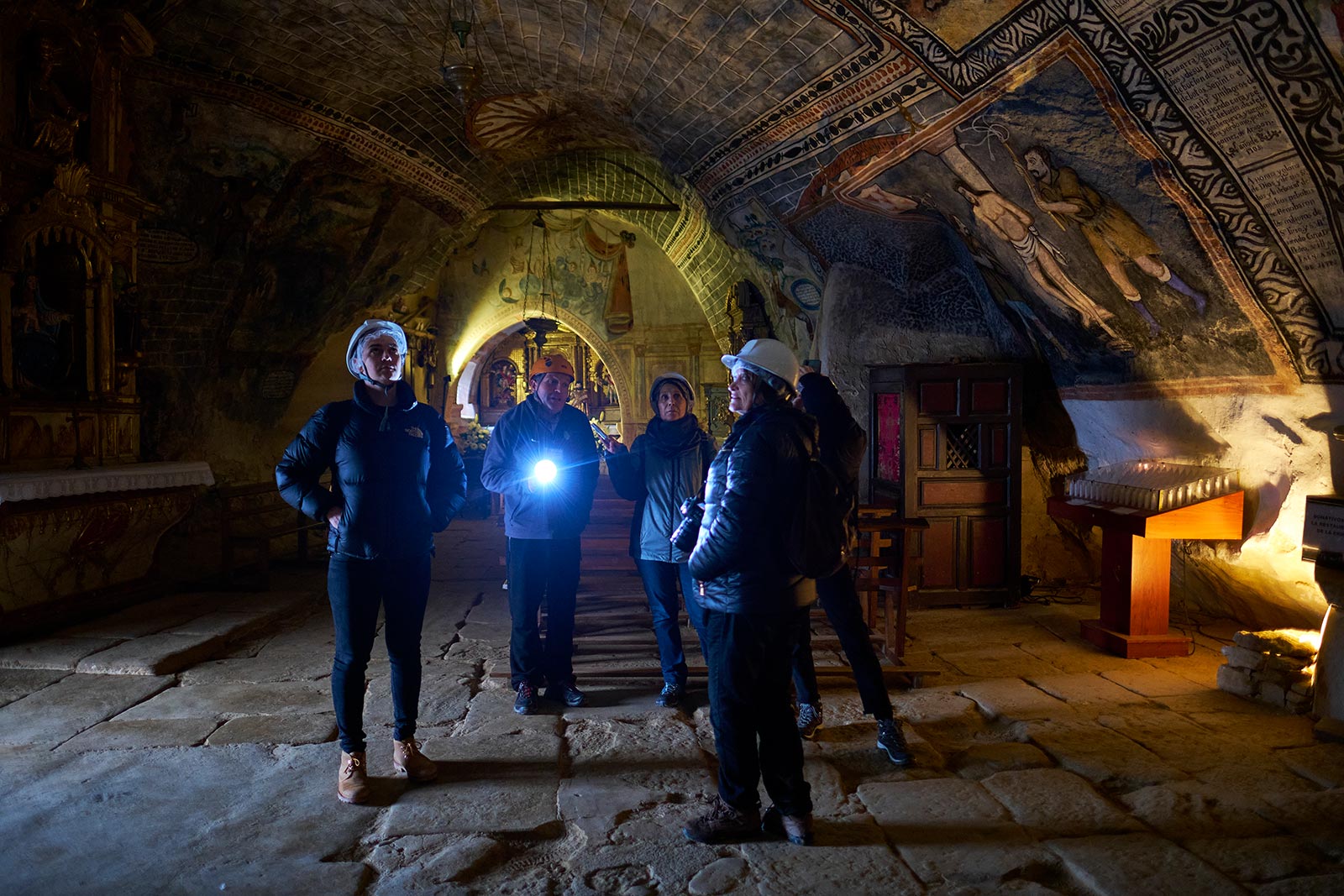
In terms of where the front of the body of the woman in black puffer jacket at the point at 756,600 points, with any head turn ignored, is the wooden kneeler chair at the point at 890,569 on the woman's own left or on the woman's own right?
on the woman's own right

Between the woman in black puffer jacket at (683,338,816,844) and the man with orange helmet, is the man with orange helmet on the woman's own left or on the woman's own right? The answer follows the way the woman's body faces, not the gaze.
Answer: on the woman's own right

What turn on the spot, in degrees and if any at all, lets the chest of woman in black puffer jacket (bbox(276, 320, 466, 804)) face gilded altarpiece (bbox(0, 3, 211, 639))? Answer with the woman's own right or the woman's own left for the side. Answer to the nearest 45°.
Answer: approximately 135° to the woman's own right

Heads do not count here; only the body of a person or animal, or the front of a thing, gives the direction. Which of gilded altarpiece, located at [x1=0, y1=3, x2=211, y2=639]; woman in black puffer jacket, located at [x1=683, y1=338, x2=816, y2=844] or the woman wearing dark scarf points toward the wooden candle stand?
the gilded altarpiece

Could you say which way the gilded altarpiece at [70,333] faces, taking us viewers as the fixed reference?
facing the viewer and to the right of the viewer

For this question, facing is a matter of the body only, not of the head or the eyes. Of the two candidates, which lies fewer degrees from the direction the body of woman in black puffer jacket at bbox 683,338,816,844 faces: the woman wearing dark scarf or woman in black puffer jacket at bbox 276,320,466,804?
the woman in black puffer jacket

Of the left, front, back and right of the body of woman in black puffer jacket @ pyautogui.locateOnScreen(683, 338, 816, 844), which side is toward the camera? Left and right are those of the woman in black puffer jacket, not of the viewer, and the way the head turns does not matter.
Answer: left

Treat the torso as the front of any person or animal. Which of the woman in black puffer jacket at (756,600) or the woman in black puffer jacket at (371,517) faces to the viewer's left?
the woman in black puffer jacket at (756,600)

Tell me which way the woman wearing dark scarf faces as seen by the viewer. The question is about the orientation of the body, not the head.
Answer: toward the camera

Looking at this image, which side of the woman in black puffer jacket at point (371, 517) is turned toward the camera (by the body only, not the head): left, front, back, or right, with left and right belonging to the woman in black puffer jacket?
front

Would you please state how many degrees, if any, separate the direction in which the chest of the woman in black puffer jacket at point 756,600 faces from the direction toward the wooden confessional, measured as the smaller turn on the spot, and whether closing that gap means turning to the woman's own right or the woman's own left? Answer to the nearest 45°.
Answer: approximately 90° to the woman's own right

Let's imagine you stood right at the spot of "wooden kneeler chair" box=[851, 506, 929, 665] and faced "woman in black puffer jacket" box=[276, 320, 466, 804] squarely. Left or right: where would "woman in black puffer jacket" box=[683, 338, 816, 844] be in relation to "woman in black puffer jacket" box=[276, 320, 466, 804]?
left

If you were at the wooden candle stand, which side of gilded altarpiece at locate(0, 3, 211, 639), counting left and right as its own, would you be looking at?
front

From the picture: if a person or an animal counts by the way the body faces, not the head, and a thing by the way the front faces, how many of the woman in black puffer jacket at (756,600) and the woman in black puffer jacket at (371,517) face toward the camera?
1

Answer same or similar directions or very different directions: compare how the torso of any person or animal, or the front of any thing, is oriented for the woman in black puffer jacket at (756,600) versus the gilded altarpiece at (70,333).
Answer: very different directions

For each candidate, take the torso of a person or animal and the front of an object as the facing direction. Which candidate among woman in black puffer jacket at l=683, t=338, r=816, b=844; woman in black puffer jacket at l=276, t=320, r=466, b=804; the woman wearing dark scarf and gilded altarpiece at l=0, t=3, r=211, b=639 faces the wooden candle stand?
the gilded altarpiece

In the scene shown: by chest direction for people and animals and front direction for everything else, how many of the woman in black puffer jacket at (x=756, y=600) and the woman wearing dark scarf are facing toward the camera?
1
